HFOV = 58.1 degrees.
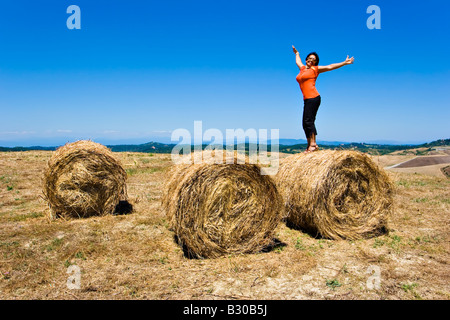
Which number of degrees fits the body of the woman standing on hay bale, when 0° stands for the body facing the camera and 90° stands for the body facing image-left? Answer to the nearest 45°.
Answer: approximately 45°
